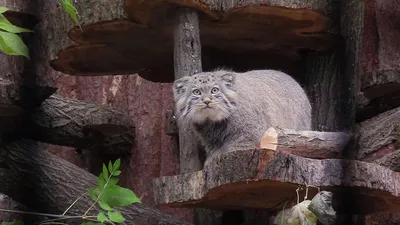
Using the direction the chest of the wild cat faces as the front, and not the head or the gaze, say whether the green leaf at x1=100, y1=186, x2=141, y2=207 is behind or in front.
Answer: in front

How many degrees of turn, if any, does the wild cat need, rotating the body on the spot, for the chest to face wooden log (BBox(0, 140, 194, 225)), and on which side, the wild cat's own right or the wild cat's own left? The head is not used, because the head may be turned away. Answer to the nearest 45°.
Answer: approximately 45° to the wild cat's own right

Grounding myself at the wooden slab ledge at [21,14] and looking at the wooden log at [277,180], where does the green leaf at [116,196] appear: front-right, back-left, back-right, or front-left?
front-right

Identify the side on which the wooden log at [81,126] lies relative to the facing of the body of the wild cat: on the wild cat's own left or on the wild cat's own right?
on the wild cat's own right

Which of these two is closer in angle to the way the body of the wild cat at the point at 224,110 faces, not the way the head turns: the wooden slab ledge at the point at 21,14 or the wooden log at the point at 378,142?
the wooden slab ledge

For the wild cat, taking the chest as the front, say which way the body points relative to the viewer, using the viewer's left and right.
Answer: facing the viewer and to the left of the viewer

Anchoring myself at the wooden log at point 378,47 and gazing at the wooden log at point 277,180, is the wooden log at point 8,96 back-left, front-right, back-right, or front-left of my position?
front-right

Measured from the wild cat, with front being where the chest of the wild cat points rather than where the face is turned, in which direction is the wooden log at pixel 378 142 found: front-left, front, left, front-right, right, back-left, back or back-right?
back-left
